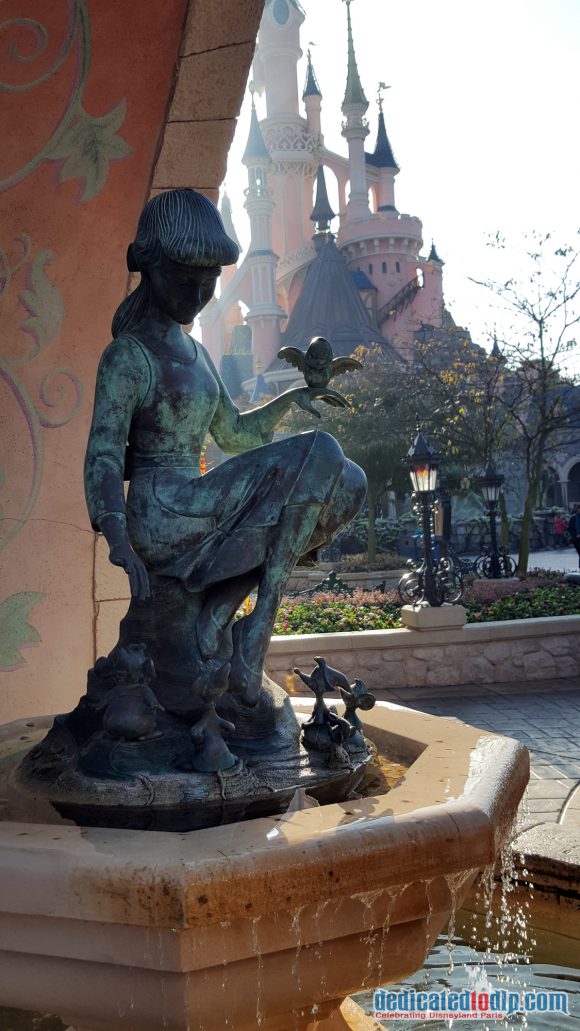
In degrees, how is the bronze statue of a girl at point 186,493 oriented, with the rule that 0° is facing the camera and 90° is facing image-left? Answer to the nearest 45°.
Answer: approximately 315°

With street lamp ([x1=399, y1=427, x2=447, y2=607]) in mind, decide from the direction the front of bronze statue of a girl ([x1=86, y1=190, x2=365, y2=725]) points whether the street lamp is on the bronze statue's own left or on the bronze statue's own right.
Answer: on the bronze statue's own left

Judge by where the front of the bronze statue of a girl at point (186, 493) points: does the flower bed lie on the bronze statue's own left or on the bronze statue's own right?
on the bronze statue's own left
